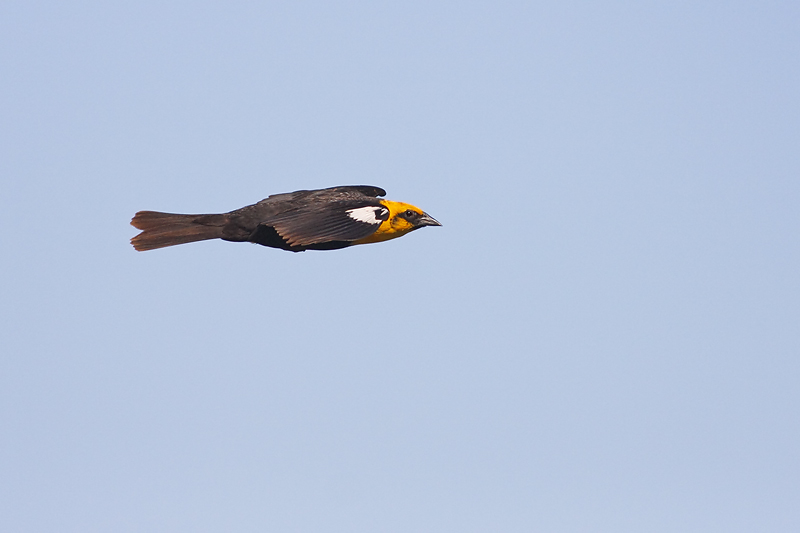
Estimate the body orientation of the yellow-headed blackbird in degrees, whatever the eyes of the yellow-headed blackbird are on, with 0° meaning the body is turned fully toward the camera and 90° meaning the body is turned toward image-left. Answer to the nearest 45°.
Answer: approximately 270°
